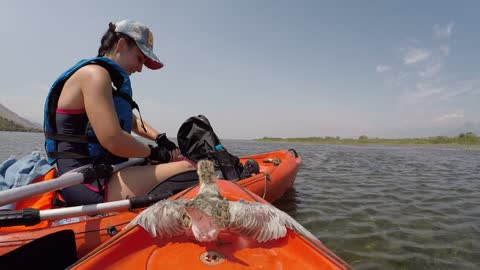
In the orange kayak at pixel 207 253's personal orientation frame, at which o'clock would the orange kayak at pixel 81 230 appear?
the orange kayak at pixel 81 230 is roughly at 10 o'clock from the orange kayak at pixel 207 253.

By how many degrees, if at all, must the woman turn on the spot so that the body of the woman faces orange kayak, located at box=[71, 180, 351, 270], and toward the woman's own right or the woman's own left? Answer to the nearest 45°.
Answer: approximately 45° to the woman's own right

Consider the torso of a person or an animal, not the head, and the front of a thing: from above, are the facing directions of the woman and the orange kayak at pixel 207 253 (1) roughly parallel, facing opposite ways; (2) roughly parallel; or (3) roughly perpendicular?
roughly perpendicular

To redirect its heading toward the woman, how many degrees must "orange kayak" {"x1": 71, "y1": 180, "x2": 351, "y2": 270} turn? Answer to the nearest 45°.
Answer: approximately 45° to its left

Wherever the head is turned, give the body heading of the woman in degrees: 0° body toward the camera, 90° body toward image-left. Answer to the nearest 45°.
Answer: approximately 270°

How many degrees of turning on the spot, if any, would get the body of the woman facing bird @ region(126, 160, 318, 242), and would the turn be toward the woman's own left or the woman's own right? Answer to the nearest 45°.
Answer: approximately 45° to the woman's own right
